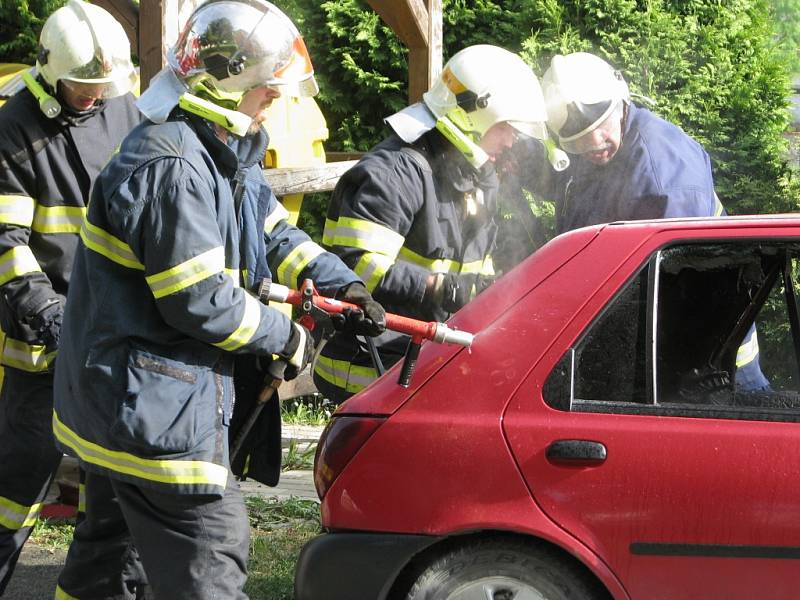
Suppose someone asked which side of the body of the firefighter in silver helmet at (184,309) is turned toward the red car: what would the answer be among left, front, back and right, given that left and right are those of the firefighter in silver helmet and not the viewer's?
front

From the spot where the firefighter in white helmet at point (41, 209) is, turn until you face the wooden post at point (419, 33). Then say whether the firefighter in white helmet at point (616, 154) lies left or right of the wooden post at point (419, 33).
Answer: right

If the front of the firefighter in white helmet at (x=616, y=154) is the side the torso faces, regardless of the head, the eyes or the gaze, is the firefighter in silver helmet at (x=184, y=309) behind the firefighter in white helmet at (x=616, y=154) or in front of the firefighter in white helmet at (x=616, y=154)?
in front

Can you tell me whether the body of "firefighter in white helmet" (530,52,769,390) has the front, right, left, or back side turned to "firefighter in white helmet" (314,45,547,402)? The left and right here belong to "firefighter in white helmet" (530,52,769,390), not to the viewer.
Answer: front

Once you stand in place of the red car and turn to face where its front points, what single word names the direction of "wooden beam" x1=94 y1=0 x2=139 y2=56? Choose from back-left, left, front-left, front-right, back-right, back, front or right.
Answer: back-left

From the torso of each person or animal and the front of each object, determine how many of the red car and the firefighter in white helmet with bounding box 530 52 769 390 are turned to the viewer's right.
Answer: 1

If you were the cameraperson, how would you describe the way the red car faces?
facing to the right of the viewer

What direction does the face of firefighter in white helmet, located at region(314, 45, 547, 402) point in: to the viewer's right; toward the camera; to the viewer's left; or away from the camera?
to the viewer's right

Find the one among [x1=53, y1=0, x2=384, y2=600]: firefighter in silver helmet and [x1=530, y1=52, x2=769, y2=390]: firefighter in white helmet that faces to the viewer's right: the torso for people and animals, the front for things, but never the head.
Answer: [x1=53, y1=0, x2=384, y2=600]: firefighter in silver helmet

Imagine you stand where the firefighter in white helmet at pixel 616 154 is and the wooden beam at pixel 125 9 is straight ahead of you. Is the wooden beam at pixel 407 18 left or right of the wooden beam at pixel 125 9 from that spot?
right

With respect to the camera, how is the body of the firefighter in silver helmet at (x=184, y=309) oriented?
to the viewer's right

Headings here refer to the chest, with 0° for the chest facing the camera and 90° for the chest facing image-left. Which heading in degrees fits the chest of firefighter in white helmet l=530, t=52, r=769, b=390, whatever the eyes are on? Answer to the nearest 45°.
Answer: approximately 45°

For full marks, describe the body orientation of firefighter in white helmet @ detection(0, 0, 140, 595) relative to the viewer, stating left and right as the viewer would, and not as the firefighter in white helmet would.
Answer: facing the viewer and to the right of the viewer

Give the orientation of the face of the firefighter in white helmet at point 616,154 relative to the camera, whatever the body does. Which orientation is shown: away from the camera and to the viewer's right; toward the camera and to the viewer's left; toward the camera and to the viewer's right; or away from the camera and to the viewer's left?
toward the camera and to the viewer's left

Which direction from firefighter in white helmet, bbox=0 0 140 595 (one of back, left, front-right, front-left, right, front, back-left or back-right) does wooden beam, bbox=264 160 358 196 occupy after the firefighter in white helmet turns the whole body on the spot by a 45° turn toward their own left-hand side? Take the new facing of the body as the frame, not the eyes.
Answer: front-left
